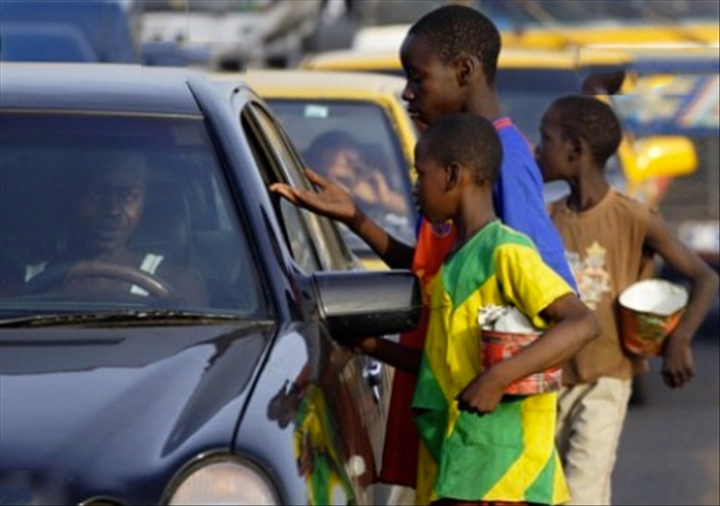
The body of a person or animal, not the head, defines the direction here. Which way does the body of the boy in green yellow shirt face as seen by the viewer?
to the viewer's left

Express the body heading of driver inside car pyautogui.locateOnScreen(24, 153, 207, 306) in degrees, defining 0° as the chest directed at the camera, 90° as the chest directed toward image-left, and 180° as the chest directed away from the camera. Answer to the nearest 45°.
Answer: approximately 0°

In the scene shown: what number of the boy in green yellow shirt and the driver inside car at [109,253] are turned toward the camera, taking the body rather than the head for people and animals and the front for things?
1

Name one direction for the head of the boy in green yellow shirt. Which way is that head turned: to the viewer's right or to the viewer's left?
to the viewer's left

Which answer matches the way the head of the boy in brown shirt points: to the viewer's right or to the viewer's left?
to the viewer's left

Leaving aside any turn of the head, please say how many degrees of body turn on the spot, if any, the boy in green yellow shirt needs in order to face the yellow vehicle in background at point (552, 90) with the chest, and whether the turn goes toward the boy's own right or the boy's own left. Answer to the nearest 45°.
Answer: approximately 90° to the boy's own right

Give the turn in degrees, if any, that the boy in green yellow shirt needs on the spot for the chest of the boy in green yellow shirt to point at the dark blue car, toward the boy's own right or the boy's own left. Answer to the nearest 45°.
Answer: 0° — they already face it

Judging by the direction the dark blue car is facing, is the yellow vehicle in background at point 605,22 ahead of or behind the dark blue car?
behind
